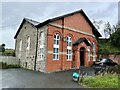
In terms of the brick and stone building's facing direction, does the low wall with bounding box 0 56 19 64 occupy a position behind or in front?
behind

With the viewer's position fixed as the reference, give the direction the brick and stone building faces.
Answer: facing the viewer and to the right of the viewer
